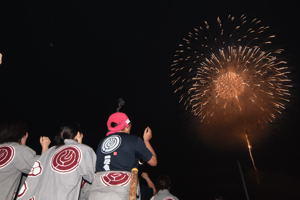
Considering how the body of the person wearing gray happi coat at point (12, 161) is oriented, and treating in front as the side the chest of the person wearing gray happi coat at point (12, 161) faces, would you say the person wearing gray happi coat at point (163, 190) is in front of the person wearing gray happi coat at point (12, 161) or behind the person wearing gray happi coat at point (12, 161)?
in front

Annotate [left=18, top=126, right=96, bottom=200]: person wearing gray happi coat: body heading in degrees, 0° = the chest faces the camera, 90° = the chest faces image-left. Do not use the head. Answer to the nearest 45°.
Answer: approximately 225°

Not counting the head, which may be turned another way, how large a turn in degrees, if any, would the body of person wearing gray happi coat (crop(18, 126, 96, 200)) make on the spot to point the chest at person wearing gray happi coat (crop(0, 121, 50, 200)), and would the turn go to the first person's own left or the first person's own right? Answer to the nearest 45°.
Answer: approximately 90° to the first person's own left

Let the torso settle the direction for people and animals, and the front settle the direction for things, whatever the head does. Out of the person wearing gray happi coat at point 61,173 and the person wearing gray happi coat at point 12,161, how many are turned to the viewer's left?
0

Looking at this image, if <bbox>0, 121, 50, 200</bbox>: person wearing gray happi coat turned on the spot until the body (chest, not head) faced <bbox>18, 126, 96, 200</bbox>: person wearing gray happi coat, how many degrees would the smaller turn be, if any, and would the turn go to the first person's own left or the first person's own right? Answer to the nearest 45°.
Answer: approximately 90° to the first person's own right

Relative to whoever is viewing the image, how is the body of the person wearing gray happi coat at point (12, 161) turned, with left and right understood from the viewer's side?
facing away from the viewer and to the right of the viewer
